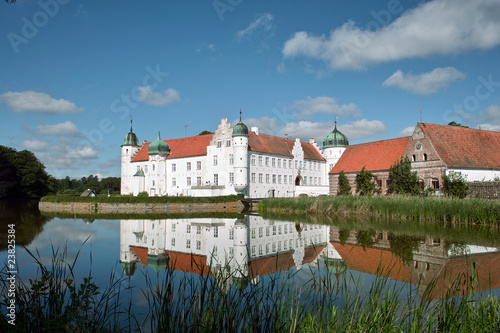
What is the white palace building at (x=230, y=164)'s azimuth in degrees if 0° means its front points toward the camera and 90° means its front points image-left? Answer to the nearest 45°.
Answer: approximately 315°
